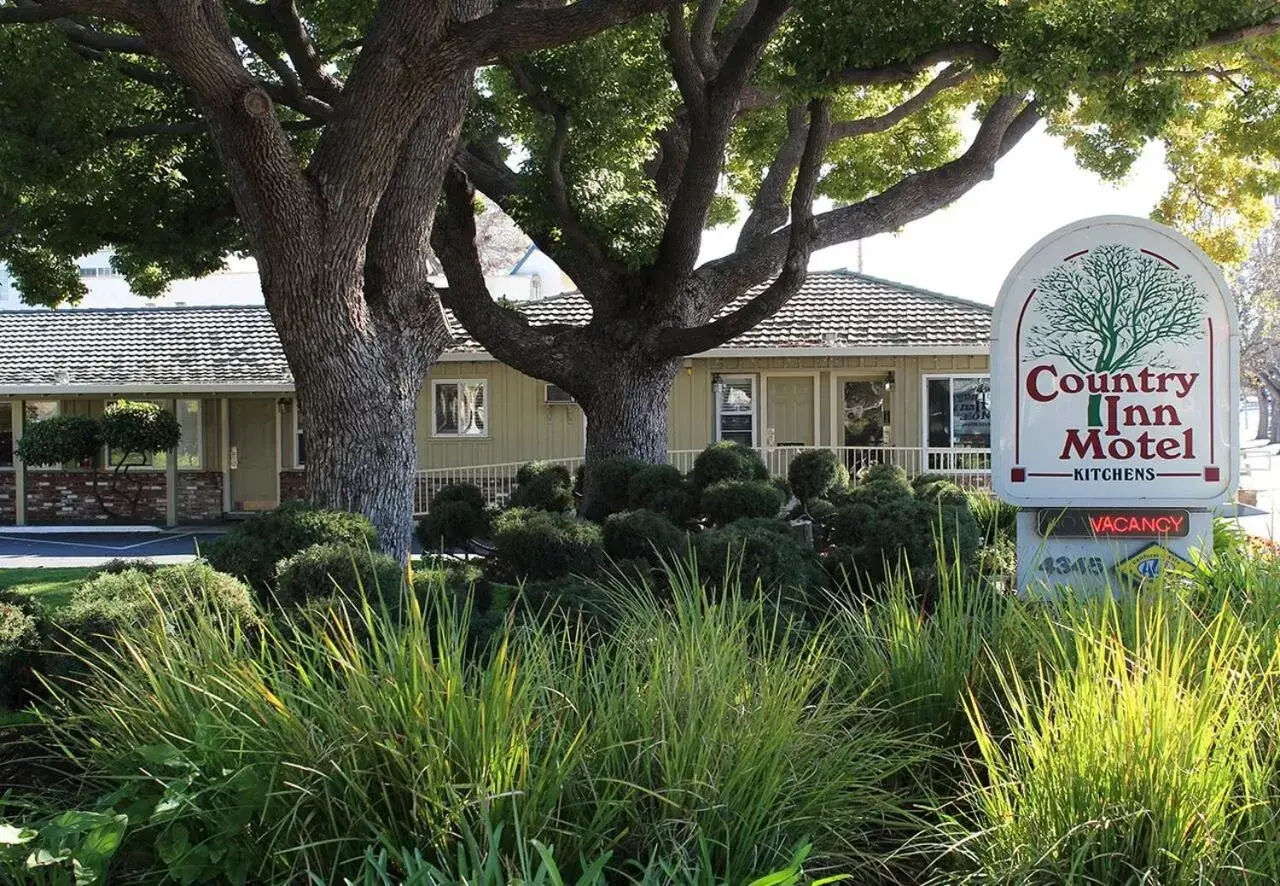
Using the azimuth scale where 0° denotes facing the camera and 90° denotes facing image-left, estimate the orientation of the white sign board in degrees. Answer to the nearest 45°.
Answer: approximately 0°

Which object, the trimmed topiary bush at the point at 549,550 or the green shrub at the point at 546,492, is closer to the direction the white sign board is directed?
the trimmed topiary bush

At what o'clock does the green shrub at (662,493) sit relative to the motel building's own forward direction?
The green shrub is roughly at 12 o'clock from the motel building.

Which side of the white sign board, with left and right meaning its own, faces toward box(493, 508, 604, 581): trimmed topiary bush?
right

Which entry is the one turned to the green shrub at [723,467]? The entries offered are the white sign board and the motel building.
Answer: the motel building

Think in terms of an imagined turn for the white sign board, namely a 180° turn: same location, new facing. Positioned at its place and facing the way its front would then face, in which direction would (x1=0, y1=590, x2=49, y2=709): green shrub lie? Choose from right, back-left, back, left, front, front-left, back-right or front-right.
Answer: back-left

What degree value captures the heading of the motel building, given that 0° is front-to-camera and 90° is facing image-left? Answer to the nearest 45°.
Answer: approximately 0°

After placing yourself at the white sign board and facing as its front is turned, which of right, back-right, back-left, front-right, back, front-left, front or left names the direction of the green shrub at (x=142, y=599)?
front-right

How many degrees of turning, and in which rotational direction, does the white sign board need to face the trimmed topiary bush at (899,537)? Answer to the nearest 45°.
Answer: approximately 90° to its right

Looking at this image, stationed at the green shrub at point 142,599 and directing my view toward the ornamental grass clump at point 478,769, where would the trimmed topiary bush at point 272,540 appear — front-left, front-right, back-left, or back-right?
back-left

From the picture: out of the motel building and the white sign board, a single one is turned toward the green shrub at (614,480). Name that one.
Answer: the motel building

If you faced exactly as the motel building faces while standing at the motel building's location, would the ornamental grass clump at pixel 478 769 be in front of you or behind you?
in front

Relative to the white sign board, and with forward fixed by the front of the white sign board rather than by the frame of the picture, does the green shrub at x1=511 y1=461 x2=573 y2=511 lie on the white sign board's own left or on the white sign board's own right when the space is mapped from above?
on the white sign board's own right

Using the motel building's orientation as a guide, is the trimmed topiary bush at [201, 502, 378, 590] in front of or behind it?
in front

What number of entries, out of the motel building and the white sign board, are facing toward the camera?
2
